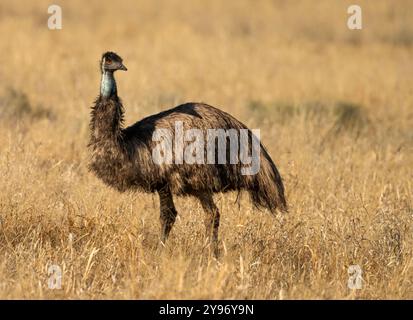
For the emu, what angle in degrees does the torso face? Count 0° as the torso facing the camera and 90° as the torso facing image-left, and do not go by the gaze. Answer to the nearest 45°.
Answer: approximately 90°
